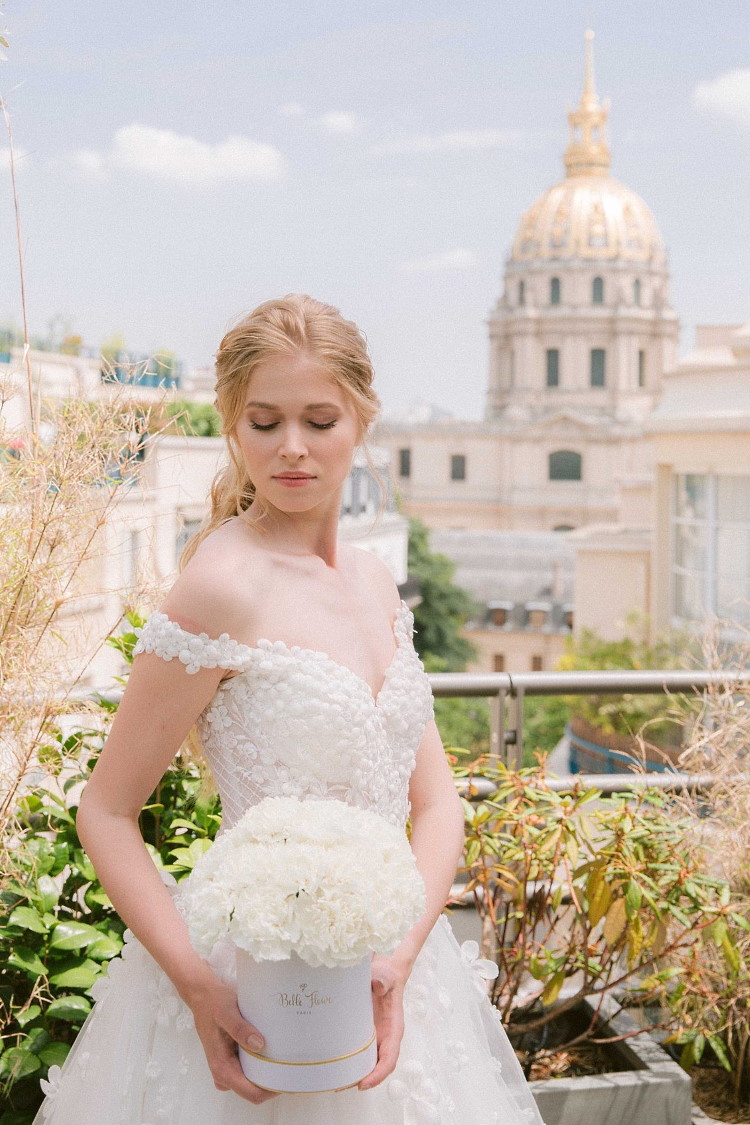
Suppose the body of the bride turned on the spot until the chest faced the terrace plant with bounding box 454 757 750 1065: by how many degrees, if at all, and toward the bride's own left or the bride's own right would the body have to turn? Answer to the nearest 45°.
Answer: approximately 90° to the bride's own left

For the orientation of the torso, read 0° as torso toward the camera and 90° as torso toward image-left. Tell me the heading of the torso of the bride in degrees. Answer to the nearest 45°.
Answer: approximately 315°

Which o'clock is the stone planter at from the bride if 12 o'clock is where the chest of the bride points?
The stone planter is roughly at 9 o'clock from the bride.

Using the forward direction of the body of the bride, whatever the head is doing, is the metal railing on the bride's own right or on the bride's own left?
on the bride's own left
